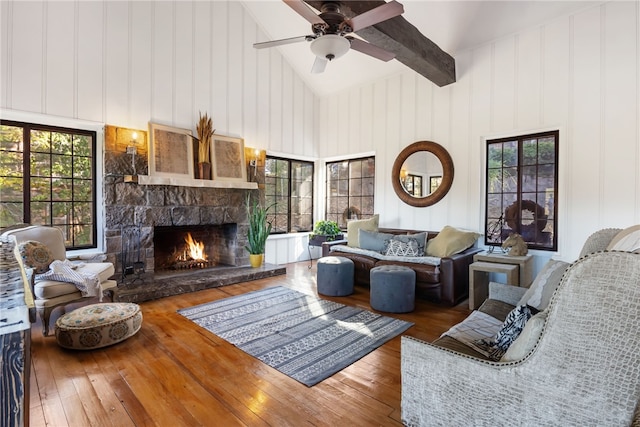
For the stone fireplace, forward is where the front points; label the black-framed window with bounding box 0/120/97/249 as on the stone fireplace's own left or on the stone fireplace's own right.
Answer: on the stone fireplace's own right

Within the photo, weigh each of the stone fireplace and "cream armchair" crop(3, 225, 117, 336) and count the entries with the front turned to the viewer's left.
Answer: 0

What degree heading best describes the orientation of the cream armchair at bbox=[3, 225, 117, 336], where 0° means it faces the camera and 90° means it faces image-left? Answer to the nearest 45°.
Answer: approximately 315°

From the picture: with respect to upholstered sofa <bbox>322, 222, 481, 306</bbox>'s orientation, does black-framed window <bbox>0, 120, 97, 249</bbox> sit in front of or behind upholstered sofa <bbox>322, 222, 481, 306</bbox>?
in front

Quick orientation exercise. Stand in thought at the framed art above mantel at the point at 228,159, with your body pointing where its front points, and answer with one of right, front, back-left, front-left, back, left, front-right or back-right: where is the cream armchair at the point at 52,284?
right

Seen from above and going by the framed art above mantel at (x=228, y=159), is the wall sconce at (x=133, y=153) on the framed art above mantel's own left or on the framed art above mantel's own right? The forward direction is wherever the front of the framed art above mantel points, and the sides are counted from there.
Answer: on the framed art above mantel's own right

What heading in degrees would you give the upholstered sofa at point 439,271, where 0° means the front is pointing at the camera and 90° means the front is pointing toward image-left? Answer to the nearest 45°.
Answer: approximately 45°

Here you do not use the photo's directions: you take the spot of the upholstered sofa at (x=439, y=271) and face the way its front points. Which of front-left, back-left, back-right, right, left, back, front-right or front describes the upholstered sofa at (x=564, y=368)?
front-left

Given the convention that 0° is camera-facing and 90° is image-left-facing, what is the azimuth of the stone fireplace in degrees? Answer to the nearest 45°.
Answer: approximately 315°

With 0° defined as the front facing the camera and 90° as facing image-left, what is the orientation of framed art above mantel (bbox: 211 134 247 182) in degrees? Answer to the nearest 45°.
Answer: approximately 315°

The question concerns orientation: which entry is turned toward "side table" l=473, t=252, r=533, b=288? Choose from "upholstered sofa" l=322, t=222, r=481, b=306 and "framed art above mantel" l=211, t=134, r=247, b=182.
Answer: the framed art above mantel

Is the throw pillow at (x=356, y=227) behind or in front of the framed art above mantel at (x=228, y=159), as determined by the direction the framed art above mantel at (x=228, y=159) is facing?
in front

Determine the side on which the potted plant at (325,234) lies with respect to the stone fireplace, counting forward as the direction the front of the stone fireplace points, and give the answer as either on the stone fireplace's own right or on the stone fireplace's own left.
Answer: on the stone fireplace's own left

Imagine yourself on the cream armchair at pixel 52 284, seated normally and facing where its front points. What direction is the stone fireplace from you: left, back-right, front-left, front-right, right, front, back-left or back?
left

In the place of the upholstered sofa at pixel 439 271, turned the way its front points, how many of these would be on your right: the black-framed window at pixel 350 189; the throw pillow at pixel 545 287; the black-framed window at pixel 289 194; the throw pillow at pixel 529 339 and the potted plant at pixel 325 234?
3
